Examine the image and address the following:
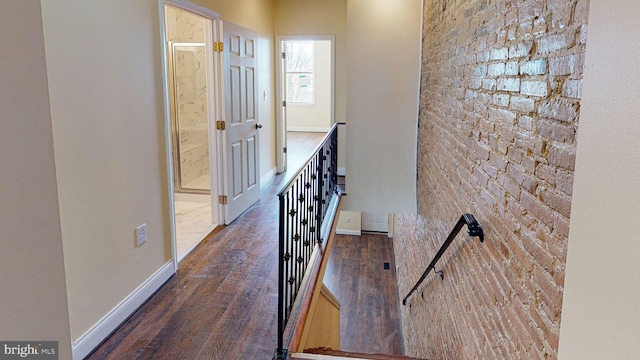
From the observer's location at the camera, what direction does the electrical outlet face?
facing the viewer and to the right of the viewer

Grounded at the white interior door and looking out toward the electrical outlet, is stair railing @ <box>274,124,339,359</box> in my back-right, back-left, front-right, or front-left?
front-left

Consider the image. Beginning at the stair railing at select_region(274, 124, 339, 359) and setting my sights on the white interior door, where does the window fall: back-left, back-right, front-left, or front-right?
front-right

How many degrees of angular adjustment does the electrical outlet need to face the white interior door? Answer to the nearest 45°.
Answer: approximately 90° to its left

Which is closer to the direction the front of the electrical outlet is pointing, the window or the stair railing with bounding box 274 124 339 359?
the stair railing

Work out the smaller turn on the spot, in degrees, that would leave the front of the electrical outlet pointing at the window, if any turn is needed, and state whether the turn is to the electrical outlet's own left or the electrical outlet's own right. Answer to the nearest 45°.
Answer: approximately 90° to the electrical outlet's own left

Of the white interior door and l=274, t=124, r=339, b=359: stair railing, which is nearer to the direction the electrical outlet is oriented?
the stair railing
